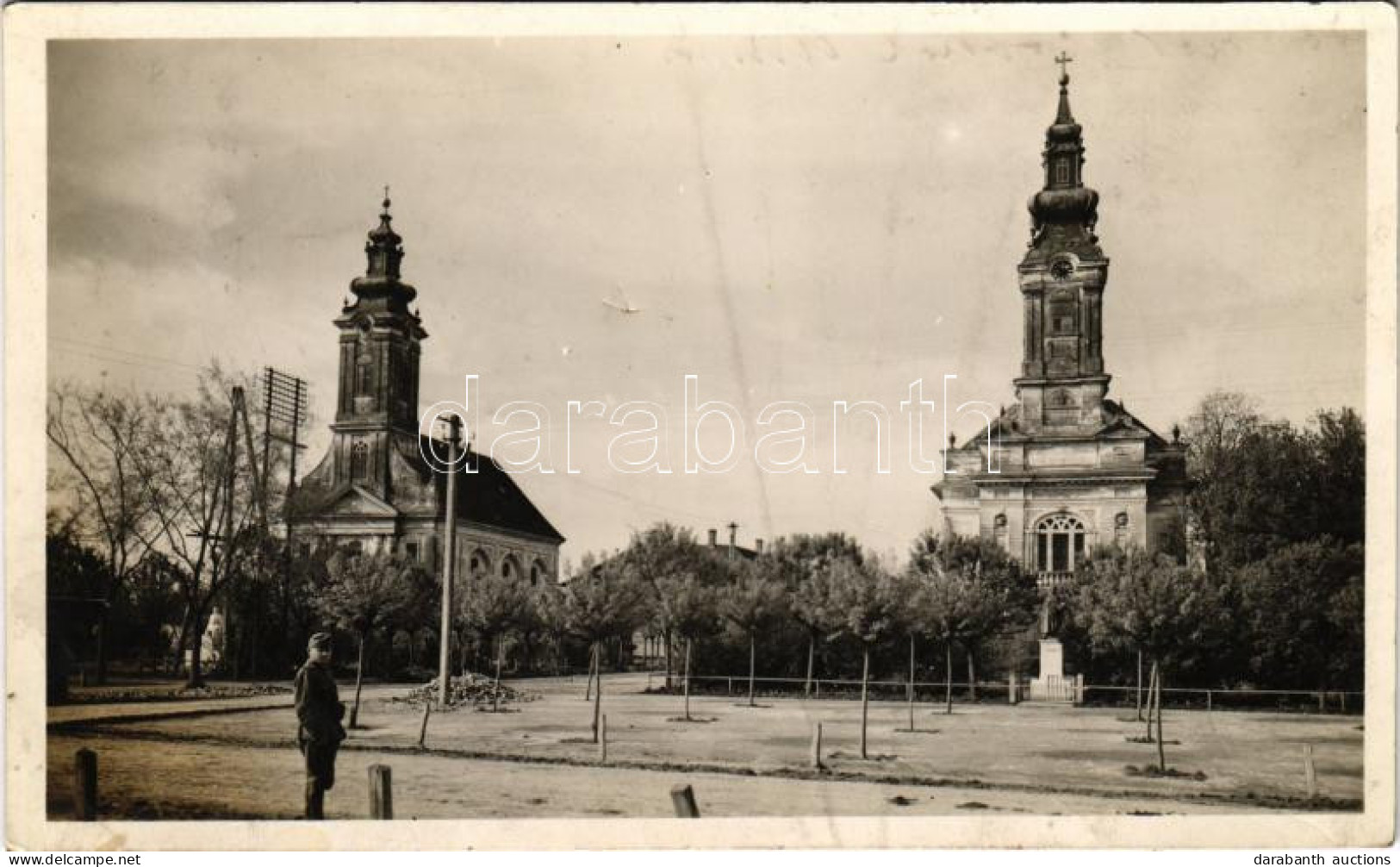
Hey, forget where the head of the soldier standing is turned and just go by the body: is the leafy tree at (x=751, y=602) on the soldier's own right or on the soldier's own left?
on the soldier's own left

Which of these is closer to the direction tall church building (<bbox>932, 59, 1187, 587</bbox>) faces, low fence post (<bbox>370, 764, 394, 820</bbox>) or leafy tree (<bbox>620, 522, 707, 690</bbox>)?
the low fence post

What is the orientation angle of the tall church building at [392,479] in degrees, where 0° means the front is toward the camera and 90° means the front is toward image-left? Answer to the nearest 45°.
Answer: approximately 45°

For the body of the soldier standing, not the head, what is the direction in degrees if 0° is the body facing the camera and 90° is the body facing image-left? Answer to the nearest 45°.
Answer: approximately 315°

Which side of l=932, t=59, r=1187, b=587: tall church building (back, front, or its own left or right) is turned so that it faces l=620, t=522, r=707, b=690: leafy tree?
right

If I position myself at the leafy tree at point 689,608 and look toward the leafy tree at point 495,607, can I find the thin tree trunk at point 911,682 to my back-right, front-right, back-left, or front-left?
back-left
